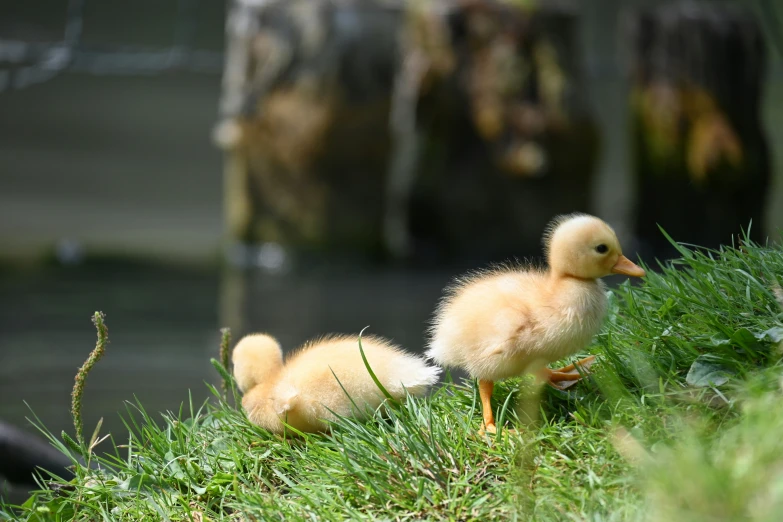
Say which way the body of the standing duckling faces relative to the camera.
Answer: to the viewer's right

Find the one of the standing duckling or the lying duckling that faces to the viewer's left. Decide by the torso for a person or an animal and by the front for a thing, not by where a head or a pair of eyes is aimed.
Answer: the lying duckling

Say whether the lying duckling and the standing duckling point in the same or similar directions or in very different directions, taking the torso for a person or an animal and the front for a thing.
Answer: very different directions

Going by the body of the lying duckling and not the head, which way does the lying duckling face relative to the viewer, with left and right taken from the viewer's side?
facing to the left of the viewer

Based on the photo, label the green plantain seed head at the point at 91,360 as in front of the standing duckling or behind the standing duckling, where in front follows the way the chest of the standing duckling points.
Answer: behind

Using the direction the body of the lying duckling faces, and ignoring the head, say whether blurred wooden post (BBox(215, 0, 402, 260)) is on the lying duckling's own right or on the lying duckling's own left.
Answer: on the lying duckling's own right

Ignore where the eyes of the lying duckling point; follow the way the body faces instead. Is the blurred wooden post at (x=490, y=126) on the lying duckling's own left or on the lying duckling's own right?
on the lying duckling's own right

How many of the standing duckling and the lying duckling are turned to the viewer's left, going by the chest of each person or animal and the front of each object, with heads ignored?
1
